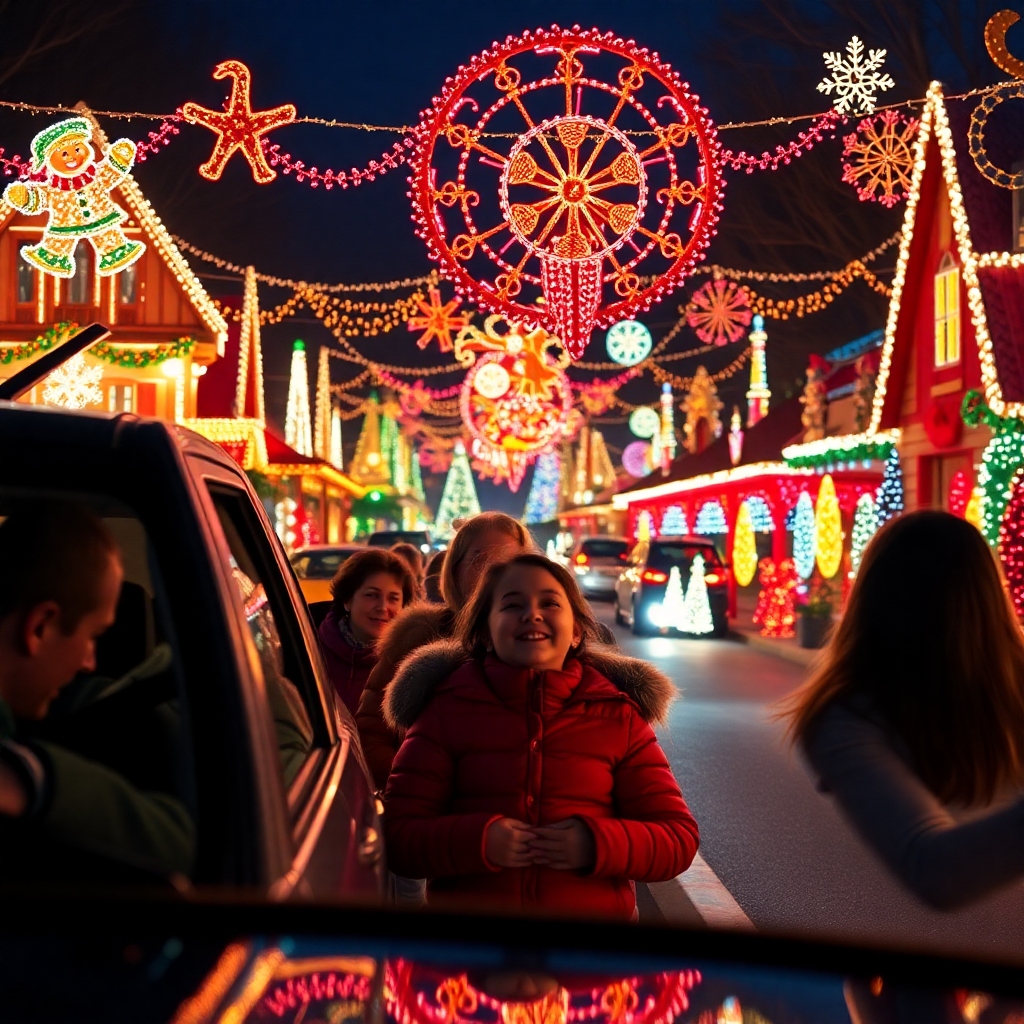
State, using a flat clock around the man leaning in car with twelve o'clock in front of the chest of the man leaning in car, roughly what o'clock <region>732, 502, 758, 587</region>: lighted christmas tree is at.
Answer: The lighted christmas tree is roughly at 10 o'clock from the man leaning in car.

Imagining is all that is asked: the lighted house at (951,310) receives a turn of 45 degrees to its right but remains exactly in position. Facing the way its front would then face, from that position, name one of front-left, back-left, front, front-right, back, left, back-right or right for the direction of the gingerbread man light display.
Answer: front

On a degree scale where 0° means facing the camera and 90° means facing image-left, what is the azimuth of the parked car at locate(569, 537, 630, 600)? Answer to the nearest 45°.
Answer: approximately 180°

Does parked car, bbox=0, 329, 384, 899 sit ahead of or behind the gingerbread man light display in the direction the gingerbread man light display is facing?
ahead

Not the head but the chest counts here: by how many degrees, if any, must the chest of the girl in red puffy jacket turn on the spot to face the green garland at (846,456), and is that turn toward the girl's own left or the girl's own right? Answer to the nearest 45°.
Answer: approximately 180°

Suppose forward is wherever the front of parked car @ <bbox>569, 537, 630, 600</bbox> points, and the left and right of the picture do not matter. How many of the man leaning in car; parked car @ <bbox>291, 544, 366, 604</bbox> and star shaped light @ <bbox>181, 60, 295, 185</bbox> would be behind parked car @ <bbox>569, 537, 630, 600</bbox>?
3

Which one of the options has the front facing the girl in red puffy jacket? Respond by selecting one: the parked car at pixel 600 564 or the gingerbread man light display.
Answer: the gingerbread man light display

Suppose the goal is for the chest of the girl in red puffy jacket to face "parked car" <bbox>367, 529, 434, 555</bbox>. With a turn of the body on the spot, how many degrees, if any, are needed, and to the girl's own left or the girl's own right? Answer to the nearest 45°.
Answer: approximately 180°

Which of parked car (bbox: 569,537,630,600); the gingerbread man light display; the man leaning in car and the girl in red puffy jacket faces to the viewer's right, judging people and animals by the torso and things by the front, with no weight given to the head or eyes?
the man leaning in car

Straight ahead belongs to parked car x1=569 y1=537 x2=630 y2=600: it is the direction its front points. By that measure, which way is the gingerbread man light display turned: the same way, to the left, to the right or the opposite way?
the opposite way

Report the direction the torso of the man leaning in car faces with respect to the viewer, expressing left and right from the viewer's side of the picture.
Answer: facing to the right of the viewer

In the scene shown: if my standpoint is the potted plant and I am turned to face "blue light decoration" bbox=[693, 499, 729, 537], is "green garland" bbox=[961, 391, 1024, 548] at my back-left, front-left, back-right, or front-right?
back-right

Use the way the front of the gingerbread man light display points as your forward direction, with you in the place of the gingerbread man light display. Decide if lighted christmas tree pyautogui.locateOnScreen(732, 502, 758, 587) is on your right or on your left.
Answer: on your left

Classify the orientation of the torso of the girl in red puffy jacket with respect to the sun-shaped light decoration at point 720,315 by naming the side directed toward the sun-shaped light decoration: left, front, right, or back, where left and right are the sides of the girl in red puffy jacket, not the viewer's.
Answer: back

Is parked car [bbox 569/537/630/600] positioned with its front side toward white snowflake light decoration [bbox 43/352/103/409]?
no

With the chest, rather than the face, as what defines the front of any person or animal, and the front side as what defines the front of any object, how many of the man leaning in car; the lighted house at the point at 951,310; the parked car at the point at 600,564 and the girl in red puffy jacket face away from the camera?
1

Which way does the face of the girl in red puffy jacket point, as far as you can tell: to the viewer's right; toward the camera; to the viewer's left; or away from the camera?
toward the camera

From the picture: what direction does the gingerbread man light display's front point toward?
toward the camera
